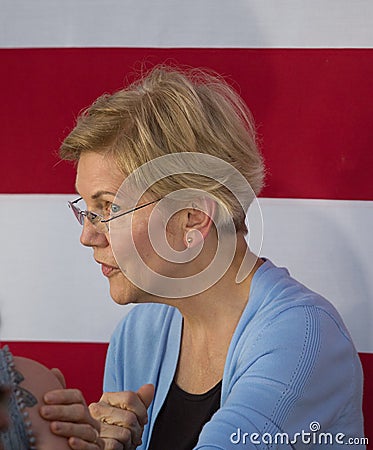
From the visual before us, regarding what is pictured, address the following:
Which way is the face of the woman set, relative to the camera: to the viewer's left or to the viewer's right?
to the viewer's left

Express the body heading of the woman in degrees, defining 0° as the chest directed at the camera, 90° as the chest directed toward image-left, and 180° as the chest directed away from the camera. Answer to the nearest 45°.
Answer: approximately 45°
